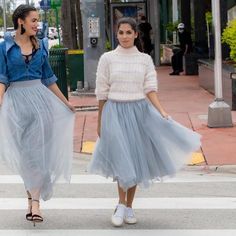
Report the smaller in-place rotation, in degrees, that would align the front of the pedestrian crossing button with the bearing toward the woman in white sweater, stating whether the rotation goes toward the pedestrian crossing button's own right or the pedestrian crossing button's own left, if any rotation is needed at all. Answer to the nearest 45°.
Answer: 0° — it already faces them

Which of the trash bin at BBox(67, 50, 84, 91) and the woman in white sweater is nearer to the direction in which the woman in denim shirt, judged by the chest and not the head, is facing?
the woman in white sweater

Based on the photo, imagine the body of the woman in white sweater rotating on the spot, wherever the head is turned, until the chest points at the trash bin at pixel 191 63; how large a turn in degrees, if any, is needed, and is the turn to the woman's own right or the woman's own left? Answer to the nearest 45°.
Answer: approximately 180°

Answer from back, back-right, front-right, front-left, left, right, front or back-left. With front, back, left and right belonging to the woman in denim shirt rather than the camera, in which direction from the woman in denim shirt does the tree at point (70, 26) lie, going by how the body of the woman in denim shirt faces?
back

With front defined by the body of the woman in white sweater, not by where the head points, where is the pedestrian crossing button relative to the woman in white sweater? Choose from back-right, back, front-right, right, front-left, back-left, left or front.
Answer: back

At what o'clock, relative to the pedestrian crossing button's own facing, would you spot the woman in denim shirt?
The woman in denim shirt is roughly at 12 o'clock from the pedestrian crossing button.

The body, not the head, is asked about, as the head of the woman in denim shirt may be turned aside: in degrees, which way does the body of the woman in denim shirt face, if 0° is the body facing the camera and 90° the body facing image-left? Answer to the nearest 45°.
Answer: approximately 0°

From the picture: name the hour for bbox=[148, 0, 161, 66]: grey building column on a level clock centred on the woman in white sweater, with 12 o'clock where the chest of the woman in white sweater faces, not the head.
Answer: The grey building column is roughly at 6 o'clock from the woman in white sweater.
